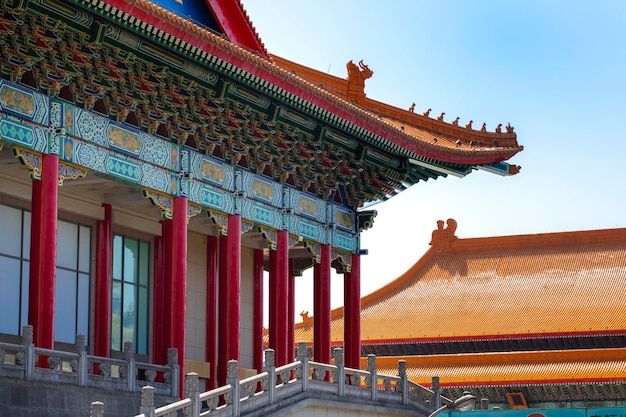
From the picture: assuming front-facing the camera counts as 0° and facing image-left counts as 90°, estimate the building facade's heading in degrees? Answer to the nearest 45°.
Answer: approximately 315°

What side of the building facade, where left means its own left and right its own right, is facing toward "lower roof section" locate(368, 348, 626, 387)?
left
